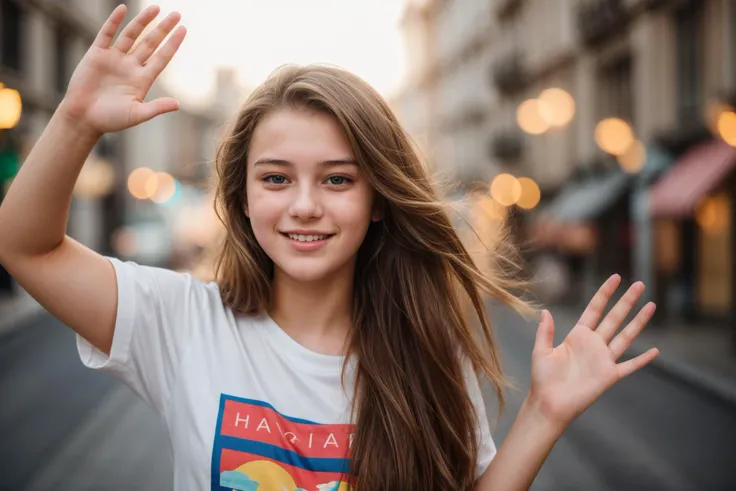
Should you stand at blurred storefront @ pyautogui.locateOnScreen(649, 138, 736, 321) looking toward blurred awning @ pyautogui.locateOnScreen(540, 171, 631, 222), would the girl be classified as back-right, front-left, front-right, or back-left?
back-left

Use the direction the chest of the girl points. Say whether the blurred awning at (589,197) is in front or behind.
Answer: behind

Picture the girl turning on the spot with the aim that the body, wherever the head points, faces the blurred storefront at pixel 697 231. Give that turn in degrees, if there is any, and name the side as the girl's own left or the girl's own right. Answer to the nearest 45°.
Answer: approximately 135° to the girl's own left

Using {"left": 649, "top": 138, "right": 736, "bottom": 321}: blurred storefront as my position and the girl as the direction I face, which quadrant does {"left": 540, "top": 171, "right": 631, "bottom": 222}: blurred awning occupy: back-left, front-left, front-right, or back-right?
back-right

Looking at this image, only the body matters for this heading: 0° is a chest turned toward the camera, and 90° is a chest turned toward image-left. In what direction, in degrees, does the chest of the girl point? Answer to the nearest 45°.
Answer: approximately 0°
